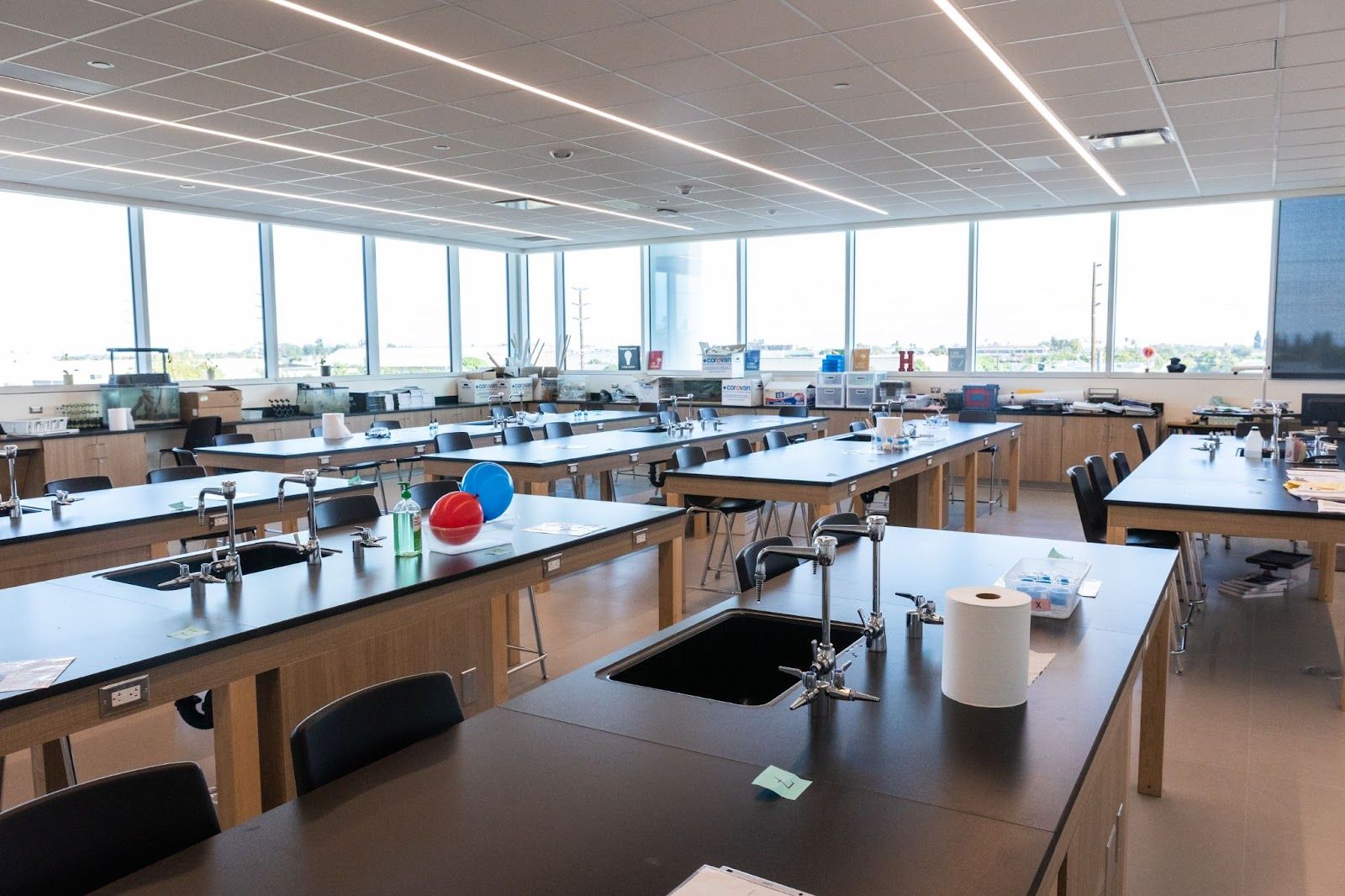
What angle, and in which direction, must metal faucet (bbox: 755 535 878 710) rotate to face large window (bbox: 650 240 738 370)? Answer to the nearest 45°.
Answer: approximately 90° to its right

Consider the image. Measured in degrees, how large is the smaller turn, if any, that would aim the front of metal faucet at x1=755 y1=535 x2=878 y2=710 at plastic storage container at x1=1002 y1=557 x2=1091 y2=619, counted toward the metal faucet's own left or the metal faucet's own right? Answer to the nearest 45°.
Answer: approximately 135° to the metal faucet's own right

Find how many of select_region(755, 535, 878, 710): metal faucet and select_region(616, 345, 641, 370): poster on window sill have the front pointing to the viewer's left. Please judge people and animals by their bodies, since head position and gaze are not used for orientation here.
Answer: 1

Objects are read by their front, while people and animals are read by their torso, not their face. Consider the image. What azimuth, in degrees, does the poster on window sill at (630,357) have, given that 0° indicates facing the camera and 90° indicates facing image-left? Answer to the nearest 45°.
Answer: approximately 0°

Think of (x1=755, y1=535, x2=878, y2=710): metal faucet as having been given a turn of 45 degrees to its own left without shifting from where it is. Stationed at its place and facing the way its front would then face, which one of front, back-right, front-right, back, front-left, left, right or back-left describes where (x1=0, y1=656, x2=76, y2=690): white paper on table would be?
front-right

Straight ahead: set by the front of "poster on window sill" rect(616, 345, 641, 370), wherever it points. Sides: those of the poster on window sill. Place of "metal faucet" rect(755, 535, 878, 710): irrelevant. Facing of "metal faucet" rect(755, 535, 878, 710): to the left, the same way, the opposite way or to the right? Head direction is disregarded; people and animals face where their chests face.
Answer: to the right

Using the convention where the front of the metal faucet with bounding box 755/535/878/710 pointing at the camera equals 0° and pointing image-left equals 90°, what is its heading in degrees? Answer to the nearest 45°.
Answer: approximately 90°

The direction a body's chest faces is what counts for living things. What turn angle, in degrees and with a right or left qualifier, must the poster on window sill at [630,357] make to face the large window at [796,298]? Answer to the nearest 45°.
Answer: approximately 45° to its left

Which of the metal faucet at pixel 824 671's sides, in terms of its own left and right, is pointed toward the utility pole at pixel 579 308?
right

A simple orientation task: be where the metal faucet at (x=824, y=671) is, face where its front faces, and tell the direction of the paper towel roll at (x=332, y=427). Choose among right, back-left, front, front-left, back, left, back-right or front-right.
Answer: front-right

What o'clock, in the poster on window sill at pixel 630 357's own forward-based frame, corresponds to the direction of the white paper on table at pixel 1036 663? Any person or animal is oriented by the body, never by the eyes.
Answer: The white paper on table is roughly at 12 o'clock from the poster on window sill.

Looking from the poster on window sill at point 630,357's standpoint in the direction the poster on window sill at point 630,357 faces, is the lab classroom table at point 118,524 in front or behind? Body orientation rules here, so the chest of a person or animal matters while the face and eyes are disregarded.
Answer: in front

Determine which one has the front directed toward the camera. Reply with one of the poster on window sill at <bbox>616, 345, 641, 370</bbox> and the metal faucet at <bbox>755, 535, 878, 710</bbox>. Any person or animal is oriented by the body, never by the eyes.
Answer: the poster on window sill

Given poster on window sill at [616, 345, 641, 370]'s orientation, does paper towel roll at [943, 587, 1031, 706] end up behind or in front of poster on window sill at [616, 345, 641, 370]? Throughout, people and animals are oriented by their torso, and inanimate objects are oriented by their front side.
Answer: in front

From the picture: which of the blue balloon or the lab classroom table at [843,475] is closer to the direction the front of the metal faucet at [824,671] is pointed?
the blue balloon
